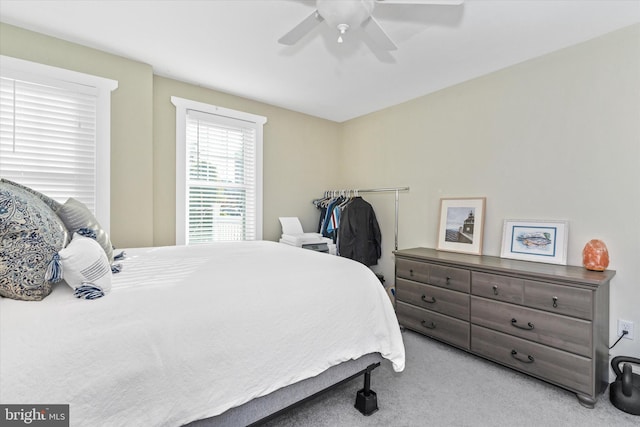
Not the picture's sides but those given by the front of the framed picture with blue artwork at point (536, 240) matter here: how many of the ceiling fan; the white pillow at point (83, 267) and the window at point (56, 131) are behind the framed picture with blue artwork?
0

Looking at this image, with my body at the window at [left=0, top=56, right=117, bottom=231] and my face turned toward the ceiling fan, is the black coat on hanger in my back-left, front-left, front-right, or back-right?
front-left

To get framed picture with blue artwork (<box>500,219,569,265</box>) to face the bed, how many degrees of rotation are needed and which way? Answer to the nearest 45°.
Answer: approximately 45° to its right

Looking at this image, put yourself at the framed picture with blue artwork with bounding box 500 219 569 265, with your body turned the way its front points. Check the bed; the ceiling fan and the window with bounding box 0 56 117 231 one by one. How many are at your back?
0

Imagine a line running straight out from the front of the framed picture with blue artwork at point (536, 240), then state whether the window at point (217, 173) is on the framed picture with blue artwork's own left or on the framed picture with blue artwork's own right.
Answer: on the framed picture with blue artwork's own right

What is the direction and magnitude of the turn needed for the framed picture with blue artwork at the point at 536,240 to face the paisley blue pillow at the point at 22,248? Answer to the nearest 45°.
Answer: approximately 45° to its right
